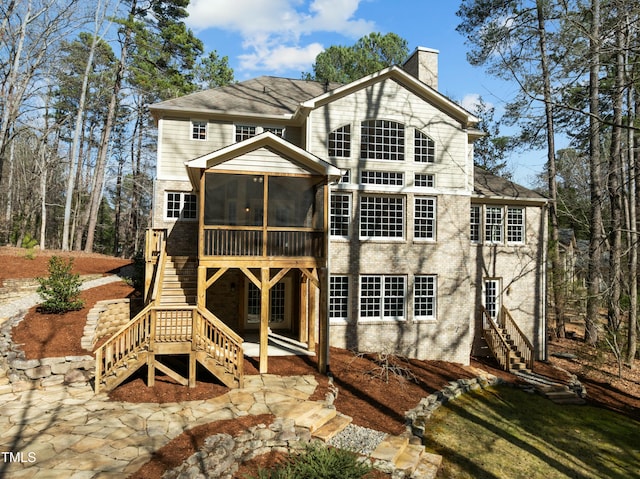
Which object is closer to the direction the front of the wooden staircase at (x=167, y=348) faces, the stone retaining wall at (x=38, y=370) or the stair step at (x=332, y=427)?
the stair step

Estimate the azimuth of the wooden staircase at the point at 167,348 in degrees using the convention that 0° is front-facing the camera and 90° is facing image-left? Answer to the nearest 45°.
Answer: approximately 0°

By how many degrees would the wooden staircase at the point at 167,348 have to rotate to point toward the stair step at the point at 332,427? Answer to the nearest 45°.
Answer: approximately 45° to its left

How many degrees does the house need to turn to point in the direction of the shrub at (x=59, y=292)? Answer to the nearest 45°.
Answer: approximately 90° to its left

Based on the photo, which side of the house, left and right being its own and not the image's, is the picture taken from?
back

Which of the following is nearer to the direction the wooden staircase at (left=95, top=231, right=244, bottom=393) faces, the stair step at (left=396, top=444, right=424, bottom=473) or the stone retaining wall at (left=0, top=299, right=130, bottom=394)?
the stair step

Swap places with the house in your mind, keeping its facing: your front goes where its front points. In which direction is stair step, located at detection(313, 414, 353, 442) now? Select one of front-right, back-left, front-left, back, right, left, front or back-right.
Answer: back

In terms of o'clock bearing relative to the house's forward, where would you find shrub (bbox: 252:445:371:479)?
The shrub is roughly at 6 o'clock from the house.

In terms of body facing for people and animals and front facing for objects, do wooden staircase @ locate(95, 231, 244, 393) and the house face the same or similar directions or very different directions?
very different directions

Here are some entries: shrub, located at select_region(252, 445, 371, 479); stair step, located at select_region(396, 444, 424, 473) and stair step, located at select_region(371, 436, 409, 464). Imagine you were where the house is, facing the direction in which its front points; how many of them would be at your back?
3

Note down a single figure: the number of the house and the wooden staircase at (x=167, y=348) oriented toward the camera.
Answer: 1

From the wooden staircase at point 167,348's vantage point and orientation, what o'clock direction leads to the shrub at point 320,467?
The shrub is roughly at 11 o'clock from the wooden staircase.

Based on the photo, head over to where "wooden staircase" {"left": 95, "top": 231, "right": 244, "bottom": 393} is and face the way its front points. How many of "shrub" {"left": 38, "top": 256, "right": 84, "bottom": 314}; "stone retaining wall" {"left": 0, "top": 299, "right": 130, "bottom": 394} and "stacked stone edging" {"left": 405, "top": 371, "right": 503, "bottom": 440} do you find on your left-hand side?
1
